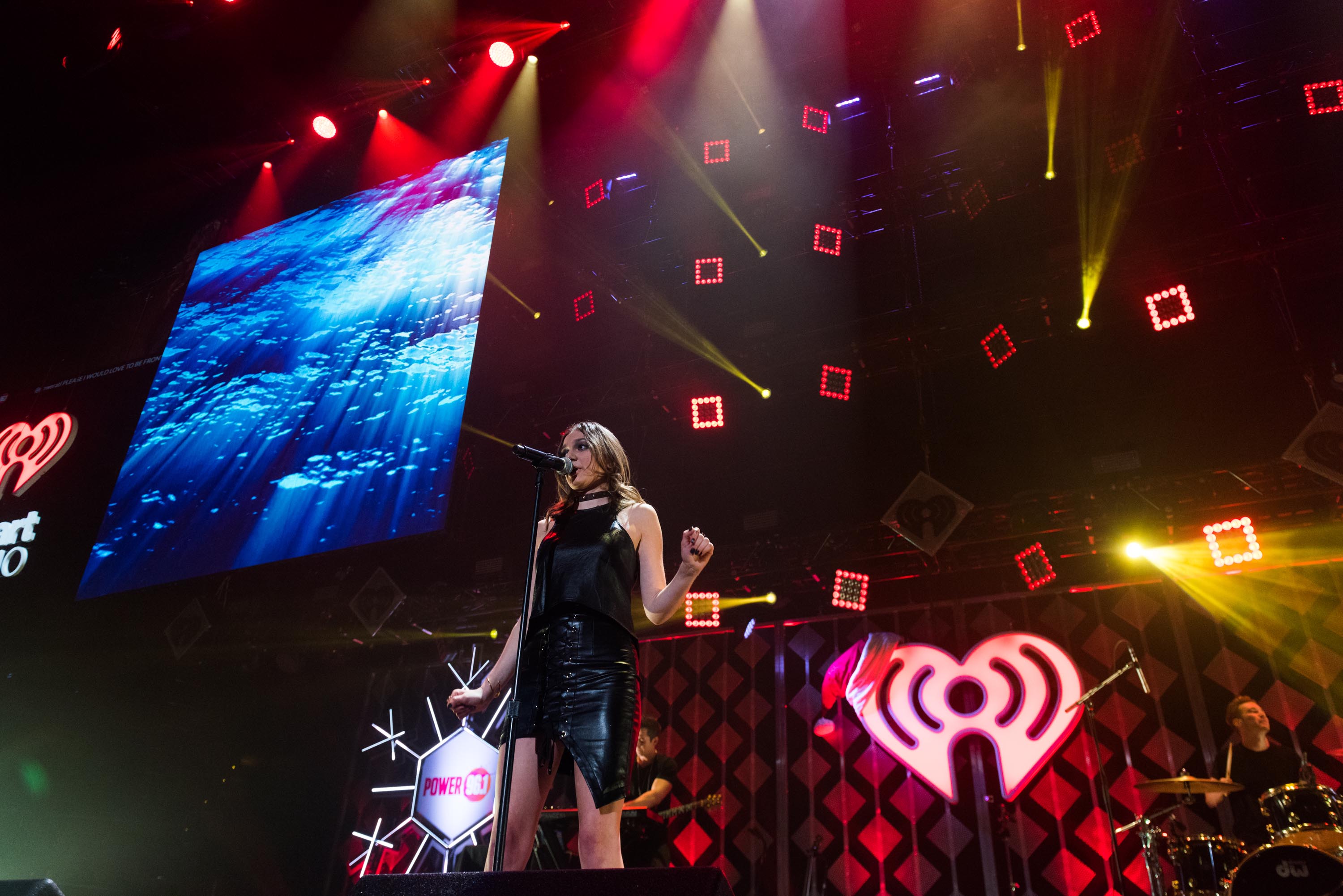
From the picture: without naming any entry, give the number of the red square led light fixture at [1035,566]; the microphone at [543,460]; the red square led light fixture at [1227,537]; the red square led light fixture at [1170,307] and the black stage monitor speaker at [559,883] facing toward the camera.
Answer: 3

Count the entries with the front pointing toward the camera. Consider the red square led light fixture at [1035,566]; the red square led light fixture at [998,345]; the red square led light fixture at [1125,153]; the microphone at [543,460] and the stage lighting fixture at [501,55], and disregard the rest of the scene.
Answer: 4

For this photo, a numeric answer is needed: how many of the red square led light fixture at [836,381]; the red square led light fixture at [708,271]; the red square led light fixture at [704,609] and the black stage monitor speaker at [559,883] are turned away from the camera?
1

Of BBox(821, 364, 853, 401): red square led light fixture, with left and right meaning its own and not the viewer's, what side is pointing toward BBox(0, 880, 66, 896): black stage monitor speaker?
front

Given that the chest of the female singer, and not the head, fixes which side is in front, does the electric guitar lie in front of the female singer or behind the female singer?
behind

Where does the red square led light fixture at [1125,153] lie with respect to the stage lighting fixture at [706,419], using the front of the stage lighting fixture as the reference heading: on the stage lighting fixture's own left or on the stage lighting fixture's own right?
on the stage lighting fixture's own left

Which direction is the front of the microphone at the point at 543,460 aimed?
to the viewer's right

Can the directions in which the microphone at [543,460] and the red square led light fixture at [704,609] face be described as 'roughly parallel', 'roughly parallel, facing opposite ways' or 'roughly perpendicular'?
roughly perpendicular

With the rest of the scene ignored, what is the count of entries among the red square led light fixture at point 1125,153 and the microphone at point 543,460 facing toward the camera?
1

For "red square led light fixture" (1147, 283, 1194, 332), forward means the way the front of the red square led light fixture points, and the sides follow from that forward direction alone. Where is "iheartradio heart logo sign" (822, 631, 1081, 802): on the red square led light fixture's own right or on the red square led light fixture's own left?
on the red square led light fixture's own right
